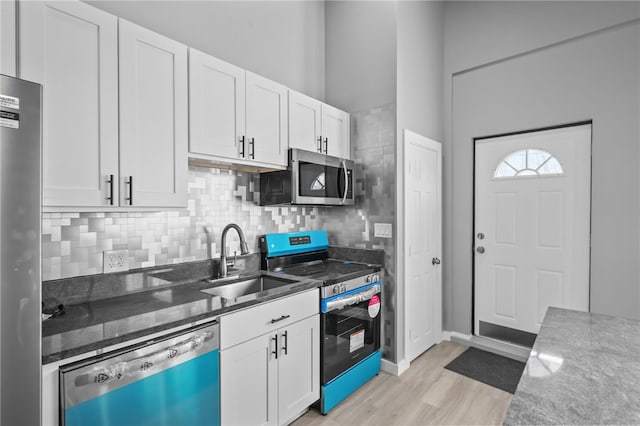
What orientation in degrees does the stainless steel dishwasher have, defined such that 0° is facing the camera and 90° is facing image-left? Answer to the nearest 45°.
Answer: approximately 315°

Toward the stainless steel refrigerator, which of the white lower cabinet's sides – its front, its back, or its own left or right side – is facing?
right

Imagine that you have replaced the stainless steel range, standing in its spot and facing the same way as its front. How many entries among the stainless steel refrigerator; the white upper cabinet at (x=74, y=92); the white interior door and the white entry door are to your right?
2

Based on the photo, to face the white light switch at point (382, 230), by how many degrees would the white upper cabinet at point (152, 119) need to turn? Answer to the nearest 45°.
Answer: approximately 45° to its left

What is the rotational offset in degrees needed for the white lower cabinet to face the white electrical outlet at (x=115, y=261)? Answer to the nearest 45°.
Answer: approximately 135° to its right

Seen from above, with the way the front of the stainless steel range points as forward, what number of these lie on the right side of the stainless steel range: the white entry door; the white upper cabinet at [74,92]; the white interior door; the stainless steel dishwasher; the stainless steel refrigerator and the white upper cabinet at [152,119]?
4
